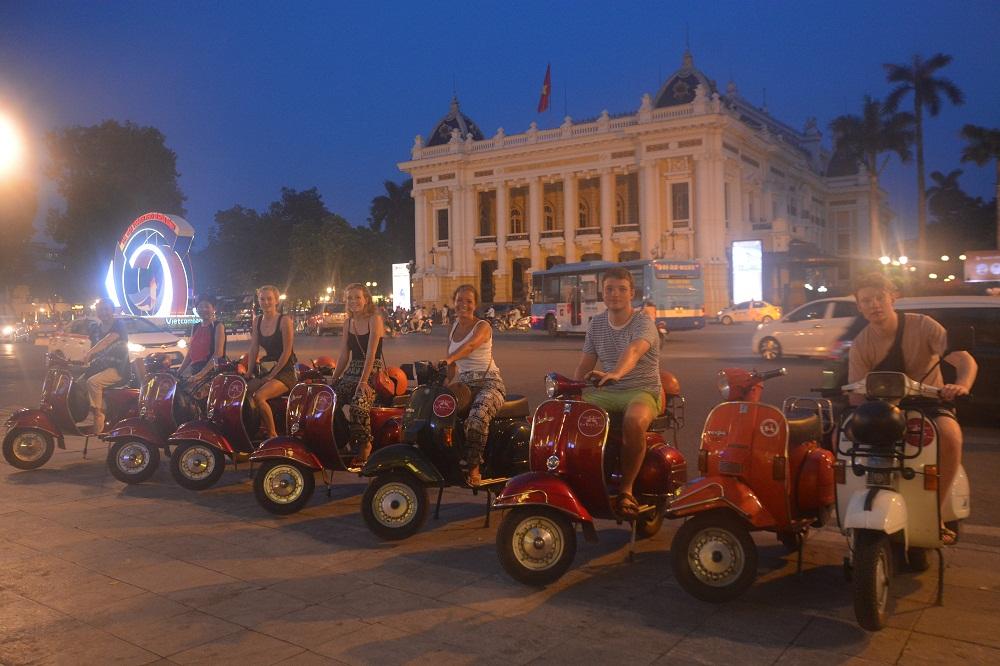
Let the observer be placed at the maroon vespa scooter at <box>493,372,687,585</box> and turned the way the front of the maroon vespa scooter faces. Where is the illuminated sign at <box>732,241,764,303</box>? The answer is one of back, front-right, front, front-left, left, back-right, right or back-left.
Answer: back-right

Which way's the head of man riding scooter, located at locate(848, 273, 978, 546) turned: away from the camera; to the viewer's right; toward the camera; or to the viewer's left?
toward the camera

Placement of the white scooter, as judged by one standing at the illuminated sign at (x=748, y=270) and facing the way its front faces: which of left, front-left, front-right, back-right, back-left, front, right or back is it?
front

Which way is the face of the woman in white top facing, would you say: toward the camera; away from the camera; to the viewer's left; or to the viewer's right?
toward the camera

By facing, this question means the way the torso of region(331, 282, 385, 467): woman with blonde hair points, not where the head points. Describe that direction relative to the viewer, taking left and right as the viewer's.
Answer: facing the viewer and to the left of the viewer

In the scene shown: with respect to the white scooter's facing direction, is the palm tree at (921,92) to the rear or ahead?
to the rear

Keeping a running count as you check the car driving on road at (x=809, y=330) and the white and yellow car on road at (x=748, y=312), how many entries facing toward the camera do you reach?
0

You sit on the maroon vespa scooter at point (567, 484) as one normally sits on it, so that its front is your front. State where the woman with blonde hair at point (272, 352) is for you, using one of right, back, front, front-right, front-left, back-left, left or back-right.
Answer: right

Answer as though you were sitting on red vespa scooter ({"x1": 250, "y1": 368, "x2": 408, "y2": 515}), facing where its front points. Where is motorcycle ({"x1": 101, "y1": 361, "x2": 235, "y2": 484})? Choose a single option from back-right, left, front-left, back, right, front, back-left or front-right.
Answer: right

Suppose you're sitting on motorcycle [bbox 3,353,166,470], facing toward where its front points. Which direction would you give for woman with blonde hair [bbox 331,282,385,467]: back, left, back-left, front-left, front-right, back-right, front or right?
left

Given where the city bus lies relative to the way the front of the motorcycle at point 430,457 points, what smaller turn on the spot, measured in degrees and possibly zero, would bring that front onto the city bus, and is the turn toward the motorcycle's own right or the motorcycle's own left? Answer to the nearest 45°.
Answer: approximately 135° to the motorcycle's own right

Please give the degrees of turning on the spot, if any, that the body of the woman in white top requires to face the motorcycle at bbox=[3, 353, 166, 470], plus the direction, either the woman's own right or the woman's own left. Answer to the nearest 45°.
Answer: approximately 90° to the woman's own right

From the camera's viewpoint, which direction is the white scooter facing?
toward the camera

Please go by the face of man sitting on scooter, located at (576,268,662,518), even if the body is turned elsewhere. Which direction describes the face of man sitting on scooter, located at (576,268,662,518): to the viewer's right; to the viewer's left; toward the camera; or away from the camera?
toward the camera
